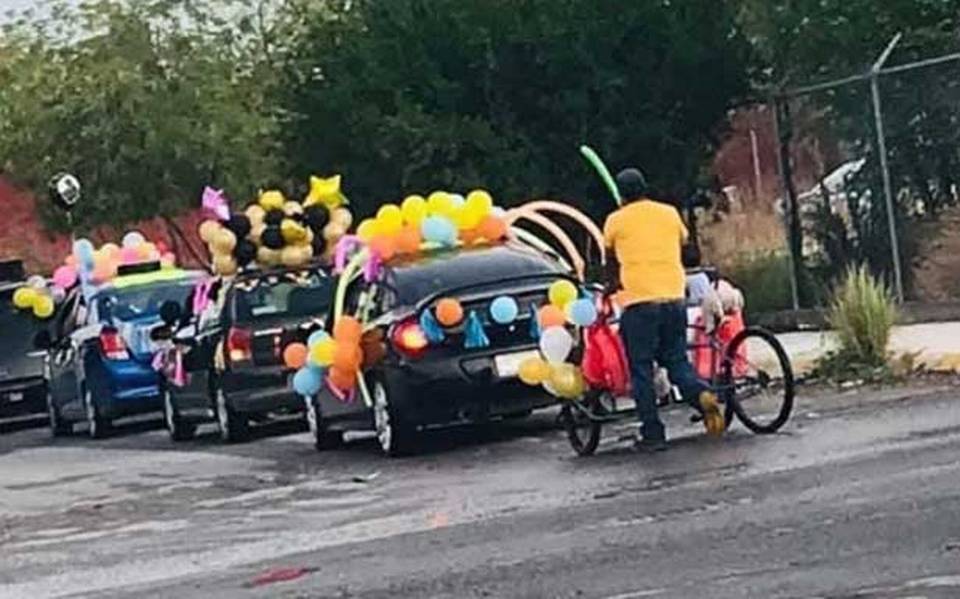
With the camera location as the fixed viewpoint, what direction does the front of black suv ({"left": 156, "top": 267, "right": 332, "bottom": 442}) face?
facing away from the viewer and to the left of the viewer

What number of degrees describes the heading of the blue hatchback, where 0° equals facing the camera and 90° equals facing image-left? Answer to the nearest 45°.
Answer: approximately 135°

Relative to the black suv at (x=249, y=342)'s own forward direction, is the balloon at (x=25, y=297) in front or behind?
in front

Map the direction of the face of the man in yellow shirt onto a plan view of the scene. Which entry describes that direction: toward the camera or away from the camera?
away from the camera

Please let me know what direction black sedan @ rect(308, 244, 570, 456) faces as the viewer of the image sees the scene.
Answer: facing away from the viewer and to the left of the viewer
